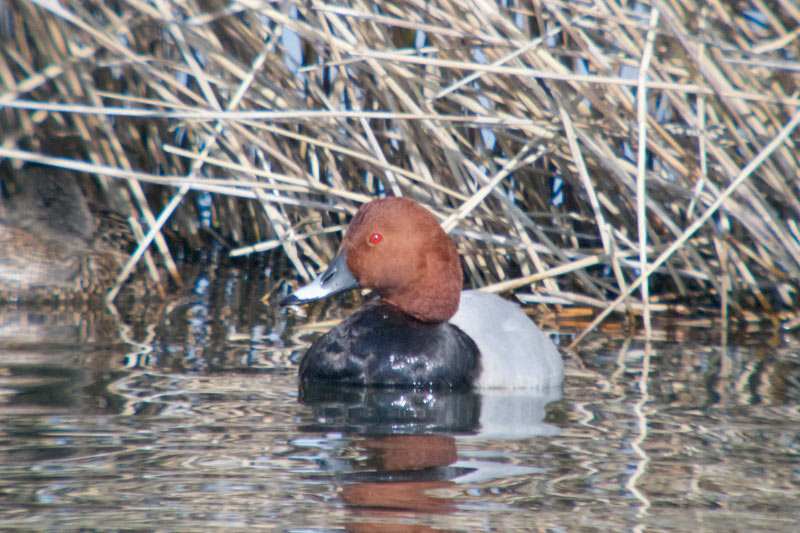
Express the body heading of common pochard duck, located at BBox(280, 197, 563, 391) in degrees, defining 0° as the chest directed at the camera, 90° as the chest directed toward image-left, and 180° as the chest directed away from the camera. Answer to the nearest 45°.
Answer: approximately 45°
